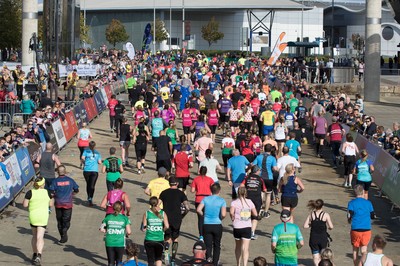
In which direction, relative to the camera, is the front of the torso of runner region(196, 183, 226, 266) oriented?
away from the camera

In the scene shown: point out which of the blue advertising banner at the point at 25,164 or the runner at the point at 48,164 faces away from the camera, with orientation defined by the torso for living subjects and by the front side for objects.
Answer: the runner

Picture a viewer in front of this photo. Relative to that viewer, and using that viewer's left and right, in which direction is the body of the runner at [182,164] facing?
facing away from the viewer

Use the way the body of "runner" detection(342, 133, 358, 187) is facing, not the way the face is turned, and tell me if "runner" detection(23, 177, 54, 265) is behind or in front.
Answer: behind

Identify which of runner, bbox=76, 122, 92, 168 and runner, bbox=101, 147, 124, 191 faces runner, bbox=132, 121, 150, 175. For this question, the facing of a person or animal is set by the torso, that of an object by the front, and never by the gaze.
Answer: runner, bbox=101, 147, 124, 191

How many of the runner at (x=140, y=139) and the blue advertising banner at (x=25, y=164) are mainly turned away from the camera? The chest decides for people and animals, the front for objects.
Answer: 1

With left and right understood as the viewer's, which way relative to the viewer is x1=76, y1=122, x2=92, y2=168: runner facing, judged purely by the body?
facing away from the viewer

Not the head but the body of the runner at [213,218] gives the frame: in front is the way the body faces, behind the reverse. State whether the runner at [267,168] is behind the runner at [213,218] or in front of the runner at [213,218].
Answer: in front

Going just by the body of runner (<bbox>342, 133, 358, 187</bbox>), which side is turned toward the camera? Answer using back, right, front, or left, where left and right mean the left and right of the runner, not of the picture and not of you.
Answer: back

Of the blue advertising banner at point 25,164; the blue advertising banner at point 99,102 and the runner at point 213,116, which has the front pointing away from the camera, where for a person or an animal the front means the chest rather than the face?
the runner

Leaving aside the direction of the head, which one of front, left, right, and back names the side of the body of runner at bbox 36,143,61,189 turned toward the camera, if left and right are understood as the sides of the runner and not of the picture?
back

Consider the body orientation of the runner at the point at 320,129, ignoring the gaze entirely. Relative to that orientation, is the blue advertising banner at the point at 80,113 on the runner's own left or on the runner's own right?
on the runner's own left

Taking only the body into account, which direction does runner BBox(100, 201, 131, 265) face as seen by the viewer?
away from the camera

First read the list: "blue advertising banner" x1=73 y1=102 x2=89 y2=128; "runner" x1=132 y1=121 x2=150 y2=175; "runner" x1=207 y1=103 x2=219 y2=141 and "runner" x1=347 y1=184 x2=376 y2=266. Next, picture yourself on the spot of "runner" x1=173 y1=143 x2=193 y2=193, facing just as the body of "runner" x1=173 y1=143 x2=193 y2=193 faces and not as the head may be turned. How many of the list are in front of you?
3

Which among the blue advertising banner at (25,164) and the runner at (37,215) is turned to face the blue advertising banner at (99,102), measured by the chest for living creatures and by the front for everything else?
the runner

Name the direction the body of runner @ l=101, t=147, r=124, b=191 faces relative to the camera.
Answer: away from the camera

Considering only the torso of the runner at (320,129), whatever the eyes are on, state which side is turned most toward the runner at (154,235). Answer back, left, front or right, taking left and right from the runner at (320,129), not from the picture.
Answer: back

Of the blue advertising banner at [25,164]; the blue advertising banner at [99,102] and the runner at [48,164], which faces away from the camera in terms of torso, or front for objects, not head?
the runner

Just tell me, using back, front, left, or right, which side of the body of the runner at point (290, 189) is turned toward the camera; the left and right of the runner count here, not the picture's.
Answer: back

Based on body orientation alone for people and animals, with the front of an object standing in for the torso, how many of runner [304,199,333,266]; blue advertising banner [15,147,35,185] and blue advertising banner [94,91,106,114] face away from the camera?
1
